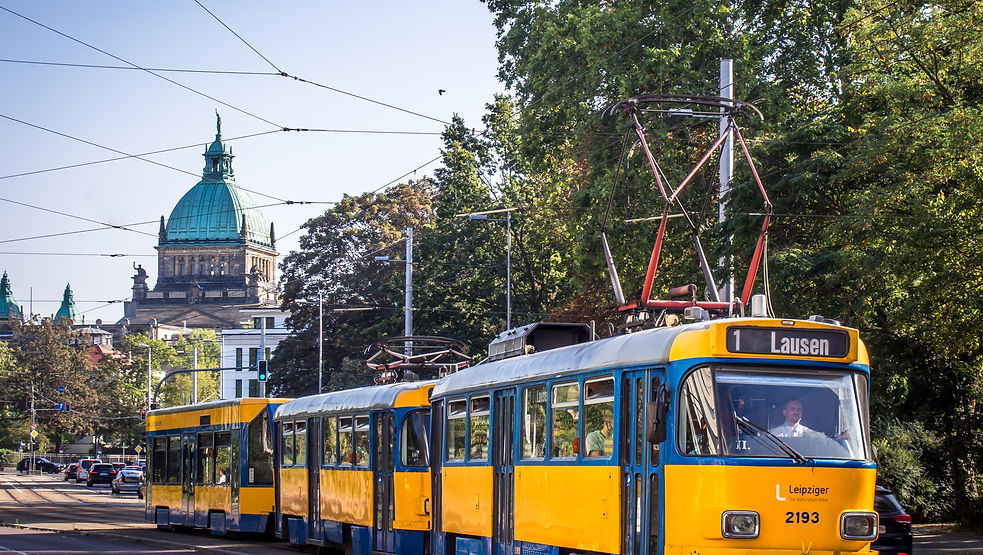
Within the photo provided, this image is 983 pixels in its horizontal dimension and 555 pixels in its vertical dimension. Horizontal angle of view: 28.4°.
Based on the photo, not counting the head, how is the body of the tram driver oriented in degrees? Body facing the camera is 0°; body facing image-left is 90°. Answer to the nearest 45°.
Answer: approximately 315°

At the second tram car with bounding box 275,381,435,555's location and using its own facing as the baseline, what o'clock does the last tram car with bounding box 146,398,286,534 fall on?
the last tram car with bounding box 146,398,286,534 is roughly at 7 o'clock from the second tram car with bounding box 275,381,435,555.

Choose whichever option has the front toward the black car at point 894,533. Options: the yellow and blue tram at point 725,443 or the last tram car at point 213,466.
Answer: the last tram car

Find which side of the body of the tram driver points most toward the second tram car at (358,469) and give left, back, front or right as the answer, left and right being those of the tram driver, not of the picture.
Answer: back

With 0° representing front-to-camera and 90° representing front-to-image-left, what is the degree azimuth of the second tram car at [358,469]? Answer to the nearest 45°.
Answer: approximately 315°

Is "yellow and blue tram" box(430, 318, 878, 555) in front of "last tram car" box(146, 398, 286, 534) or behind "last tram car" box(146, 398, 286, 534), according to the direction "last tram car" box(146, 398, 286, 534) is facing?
in front

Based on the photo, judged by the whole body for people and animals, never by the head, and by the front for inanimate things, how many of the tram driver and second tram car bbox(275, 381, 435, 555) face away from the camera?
0

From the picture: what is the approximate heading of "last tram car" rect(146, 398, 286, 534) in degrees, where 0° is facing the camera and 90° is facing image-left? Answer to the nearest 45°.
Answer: approximately 315°

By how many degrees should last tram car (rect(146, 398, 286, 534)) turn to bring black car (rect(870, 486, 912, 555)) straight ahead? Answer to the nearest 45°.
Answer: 0° — it already faces it

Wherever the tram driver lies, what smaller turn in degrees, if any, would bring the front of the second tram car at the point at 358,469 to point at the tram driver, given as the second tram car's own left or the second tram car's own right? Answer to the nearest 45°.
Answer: approximately 45° to the second tram car's own right
